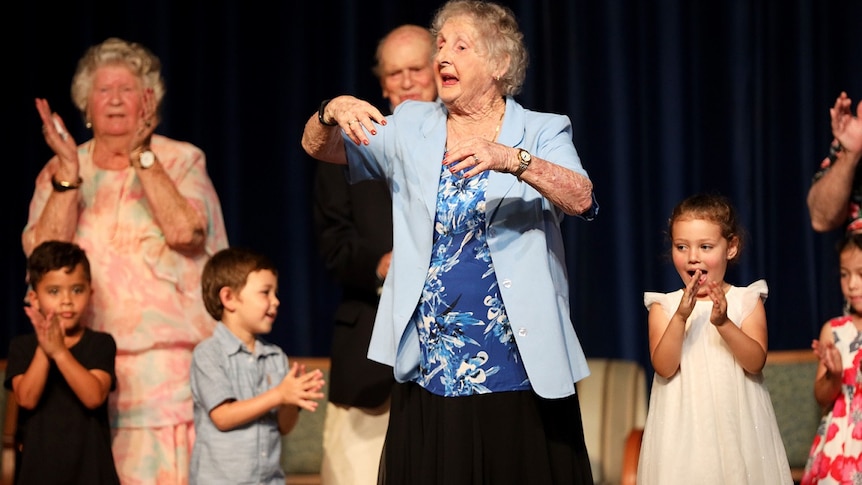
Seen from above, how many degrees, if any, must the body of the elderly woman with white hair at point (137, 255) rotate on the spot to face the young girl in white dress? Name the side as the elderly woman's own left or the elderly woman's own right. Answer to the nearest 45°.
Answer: approximately 45° to the elderly woman's own left

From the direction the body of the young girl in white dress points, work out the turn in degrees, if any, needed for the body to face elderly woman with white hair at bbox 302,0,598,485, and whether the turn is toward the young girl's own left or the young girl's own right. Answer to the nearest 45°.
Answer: approximately 45° to the young girl's own right

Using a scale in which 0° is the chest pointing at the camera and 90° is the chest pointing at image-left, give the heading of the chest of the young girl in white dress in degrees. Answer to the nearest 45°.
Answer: approximately 0°

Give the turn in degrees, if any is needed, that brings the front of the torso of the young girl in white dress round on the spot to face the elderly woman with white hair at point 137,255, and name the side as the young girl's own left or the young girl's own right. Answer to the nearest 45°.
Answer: approximately 90° to the young girl's own right

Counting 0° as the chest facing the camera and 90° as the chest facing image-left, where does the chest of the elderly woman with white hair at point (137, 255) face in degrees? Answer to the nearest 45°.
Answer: approximately 0°

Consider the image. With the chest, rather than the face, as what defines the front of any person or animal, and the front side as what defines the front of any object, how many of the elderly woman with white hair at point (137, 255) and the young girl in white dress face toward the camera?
2
